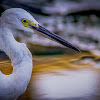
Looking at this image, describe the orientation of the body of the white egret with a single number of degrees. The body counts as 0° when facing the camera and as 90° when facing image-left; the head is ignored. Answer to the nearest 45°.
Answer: approximately 270°
